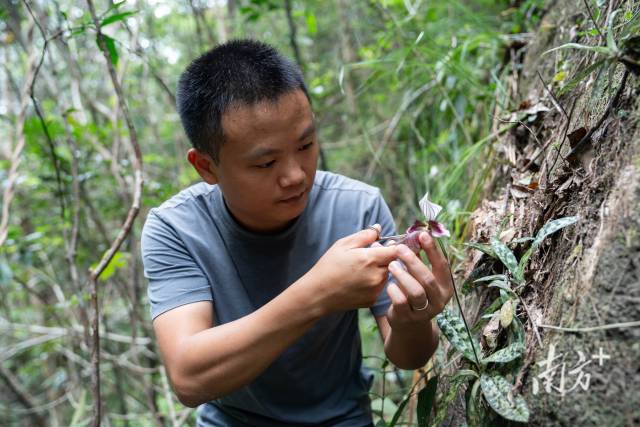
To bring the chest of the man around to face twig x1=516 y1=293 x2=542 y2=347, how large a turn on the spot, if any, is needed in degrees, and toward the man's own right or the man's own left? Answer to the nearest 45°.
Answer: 0° — they already face it

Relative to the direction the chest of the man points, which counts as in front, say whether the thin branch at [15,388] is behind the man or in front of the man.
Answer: behind

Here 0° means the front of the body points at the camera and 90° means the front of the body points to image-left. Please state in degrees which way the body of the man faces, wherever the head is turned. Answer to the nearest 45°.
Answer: approximately 315°

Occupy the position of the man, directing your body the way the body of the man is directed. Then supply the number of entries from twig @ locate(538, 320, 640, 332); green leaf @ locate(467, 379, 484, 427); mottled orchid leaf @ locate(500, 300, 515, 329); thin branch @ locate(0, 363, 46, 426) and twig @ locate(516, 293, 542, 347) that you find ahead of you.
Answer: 4

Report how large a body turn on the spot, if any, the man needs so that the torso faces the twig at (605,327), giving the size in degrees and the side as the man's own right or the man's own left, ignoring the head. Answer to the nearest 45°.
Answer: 0° — they already face it

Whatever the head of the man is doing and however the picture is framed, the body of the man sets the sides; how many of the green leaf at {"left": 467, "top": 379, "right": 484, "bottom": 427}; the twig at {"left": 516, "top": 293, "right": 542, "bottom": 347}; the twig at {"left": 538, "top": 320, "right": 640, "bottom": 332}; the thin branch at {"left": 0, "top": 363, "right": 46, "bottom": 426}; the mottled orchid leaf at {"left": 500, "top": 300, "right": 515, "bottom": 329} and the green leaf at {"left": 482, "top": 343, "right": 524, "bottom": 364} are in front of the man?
5
